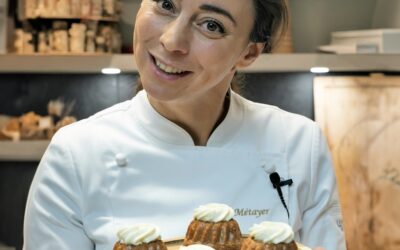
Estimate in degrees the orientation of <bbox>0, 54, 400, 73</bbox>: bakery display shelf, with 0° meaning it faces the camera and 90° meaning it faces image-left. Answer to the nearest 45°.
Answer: approximately 0°

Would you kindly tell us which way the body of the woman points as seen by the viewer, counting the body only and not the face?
toward the camera

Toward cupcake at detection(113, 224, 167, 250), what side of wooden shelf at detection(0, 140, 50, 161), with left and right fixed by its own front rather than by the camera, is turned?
front

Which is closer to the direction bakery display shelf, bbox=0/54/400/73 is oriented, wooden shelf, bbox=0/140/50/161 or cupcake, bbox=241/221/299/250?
the cupcake

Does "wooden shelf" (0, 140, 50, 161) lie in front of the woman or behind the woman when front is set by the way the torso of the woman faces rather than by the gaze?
behind

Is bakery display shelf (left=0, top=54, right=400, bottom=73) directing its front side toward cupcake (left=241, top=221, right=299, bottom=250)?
yes

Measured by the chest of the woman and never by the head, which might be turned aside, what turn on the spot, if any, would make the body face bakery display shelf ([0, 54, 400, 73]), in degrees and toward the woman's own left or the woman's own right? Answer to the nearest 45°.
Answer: approximately 180°

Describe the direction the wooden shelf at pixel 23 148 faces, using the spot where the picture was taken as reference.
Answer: facing the viewer
